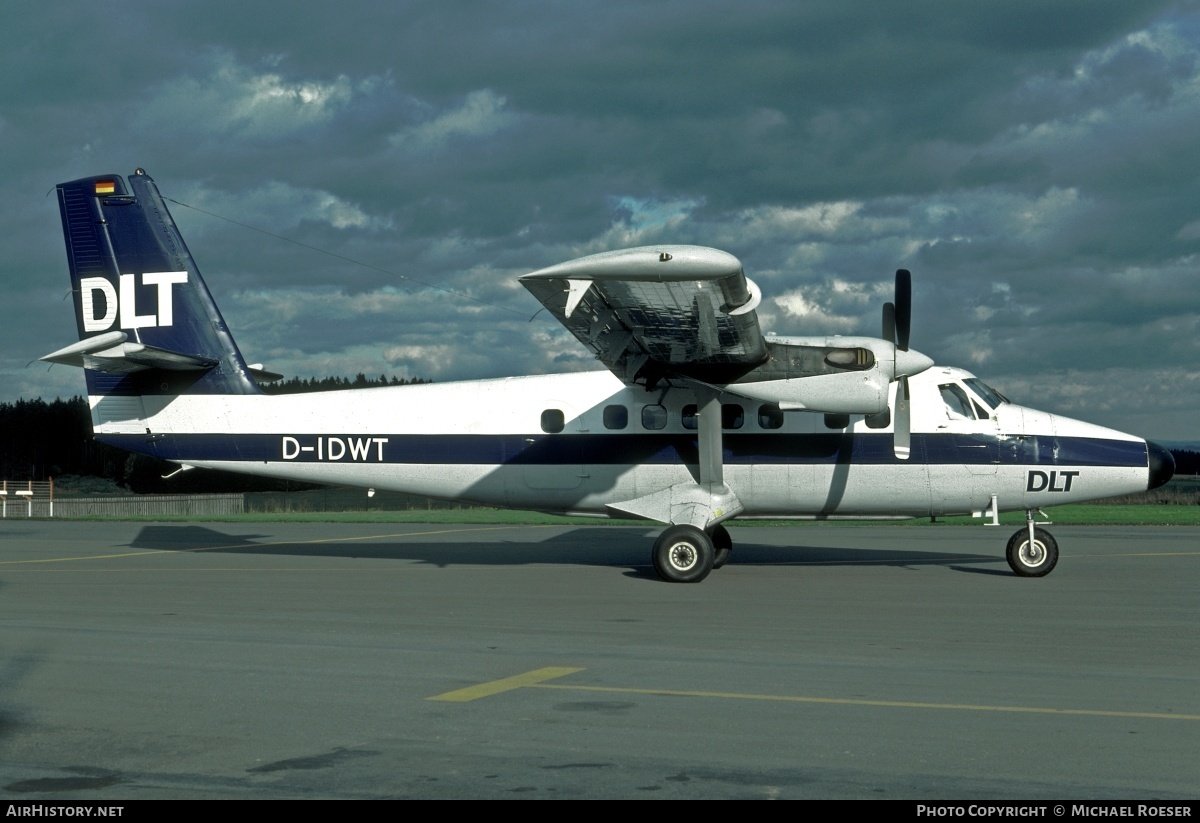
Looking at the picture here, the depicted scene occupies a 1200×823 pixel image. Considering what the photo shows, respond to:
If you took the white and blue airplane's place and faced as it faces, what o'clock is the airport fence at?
The airport fence is roughly at 8 o'clock from the white and blue airplane.

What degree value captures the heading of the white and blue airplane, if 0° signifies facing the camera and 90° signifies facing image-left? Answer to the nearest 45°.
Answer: approximately 270°
